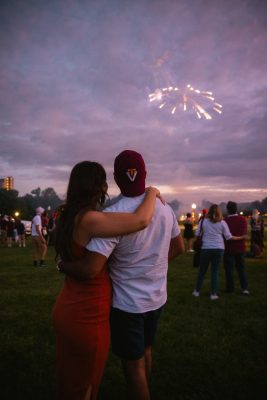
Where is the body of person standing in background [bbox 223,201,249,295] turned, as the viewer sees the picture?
away from the camera

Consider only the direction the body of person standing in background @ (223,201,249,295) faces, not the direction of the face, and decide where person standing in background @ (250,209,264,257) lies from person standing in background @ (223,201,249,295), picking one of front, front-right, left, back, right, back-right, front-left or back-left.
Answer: front

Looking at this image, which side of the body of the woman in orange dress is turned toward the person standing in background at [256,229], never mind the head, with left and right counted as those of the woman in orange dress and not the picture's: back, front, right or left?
front

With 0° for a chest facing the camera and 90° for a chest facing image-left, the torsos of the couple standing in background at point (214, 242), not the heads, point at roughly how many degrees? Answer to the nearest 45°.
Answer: approximately 180°

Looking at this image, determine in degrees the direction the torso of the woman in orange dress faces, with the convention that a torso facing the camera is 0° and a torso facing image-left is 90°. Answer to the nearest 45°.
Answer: approximately 225°

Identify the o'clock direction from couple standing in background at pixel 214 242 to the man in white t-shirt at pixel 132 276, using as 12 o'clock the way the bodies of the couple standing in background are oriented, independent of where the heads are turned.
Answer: The man in white t-shirt is roughly at 6 o'clock from the couple standing in background.

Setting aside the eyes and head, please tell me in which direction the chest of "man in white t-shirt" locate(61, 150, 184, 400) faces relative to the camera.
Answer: away from the camera

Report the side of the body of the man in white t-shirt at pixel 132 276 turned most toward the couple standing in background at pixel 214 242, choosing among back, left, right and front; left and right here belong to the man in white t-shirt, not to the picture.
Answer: front

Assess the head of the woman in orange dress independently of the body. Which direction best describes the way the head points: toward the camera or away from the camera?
away from the camera

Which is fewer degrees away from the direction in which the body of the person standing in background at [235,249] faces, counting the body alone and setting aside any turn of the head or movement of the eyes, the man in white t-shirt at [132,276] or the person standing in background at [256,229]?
the person standing in background
